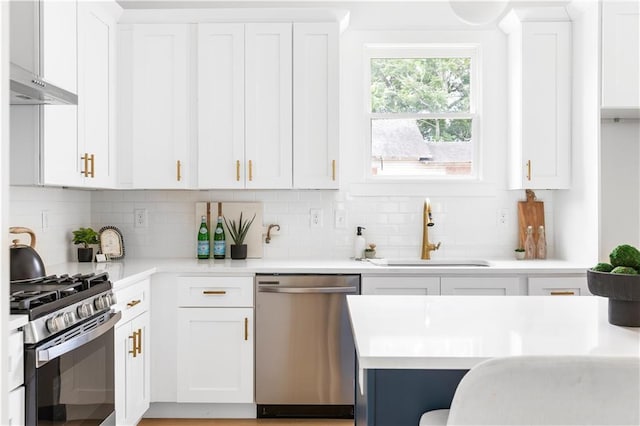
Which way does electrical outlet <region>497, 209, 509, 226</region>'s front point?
toward the camera

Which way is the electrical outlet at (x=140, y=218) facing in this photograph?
toward the camera

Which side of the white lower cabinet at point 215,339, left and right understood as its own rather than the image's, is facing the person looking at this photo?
front

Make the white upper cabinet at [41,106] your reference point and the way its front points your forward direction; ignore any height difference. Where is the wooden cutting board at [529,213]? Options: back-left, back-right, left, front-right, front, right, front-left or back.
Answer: front-left

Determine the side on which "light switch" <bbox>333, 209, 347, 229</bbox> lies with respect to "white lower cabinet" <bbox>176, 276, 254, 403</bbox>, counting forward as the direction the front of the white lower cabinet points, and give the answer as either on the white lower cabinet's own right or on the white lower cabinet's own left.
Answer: on the white lower cabinet's own left

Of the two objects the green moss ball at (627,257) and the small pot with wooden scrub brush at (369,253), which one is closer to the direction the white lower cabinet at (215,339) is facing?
the green moss ball

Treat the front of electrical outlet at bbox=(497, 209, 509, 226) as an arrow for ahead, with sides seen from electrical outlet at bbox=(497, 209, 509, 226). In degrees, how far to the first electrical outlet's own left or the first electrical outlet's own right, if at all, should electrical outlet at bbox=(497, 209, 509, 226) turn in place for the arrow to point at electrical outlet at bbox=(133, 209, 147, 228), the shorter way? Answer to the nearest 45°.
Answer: approximately 90° to the first electrical outlet's own right

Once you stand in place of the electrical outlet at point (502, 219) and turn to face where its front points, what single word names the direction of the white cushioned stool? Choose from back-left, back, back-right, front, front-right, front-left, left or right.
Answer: front

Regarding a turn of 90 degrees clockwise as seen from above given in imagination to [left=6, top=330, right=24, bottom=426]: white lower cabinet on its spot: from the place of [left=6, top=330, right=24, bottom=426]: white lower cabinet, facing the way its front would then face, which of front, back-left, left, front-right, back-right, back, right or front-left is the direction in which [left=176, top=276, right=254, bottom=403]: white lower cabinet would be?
back

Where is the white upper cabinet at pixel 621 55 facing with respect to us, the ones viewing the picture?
facing the viewer
